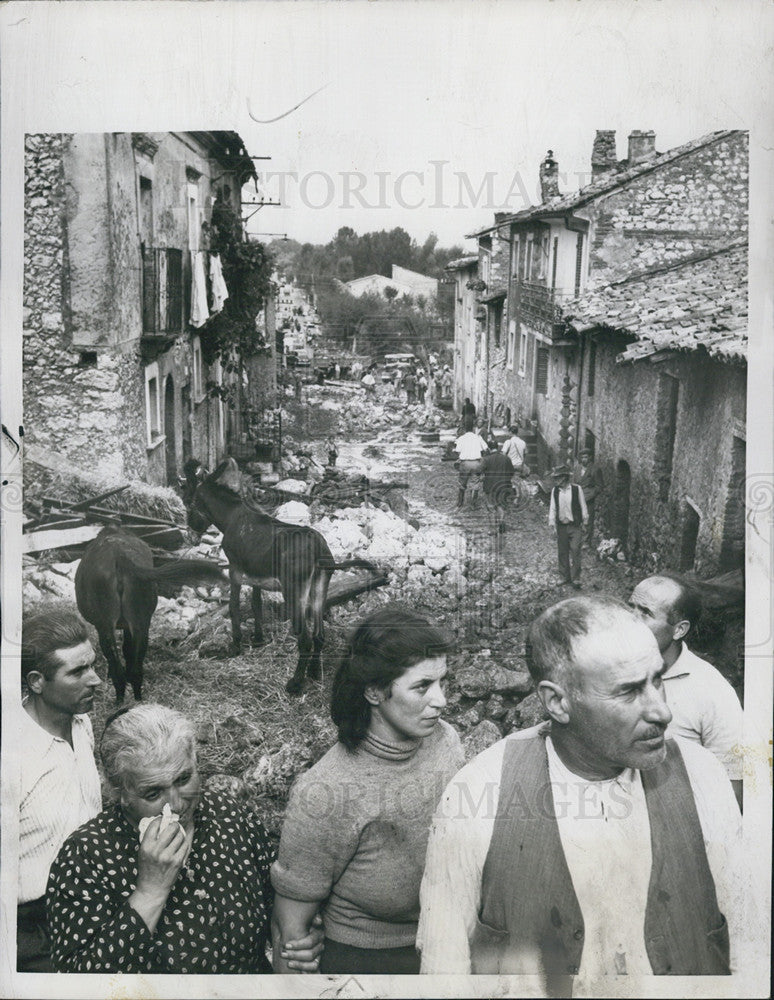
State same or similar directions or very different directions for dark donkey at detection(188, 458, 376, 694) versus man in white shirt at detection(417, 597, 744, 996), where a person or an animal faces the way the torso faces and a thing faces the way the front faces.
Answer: very different directions

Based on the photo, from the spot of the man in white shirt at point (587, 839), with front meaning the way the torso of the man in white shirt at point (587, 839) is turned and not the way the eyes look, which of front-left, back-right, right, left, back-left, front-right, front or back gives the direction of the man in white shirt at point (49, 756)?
back-right

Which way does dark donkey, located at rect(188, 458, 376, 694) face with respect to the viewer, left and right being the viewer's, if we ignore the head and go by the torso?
facing away from the viewer and to the left of the viewer

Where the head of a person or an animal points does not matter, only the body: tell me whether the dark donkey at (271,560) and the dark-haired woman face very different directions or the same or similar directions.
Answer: very different directions

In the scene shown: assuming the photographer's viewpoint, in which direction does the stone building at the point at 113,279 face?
facing to the right of the viewer

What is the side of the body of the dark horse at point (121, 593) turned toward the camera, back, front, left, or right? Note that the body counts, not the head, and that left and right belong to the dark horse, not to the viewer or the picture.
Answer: back
